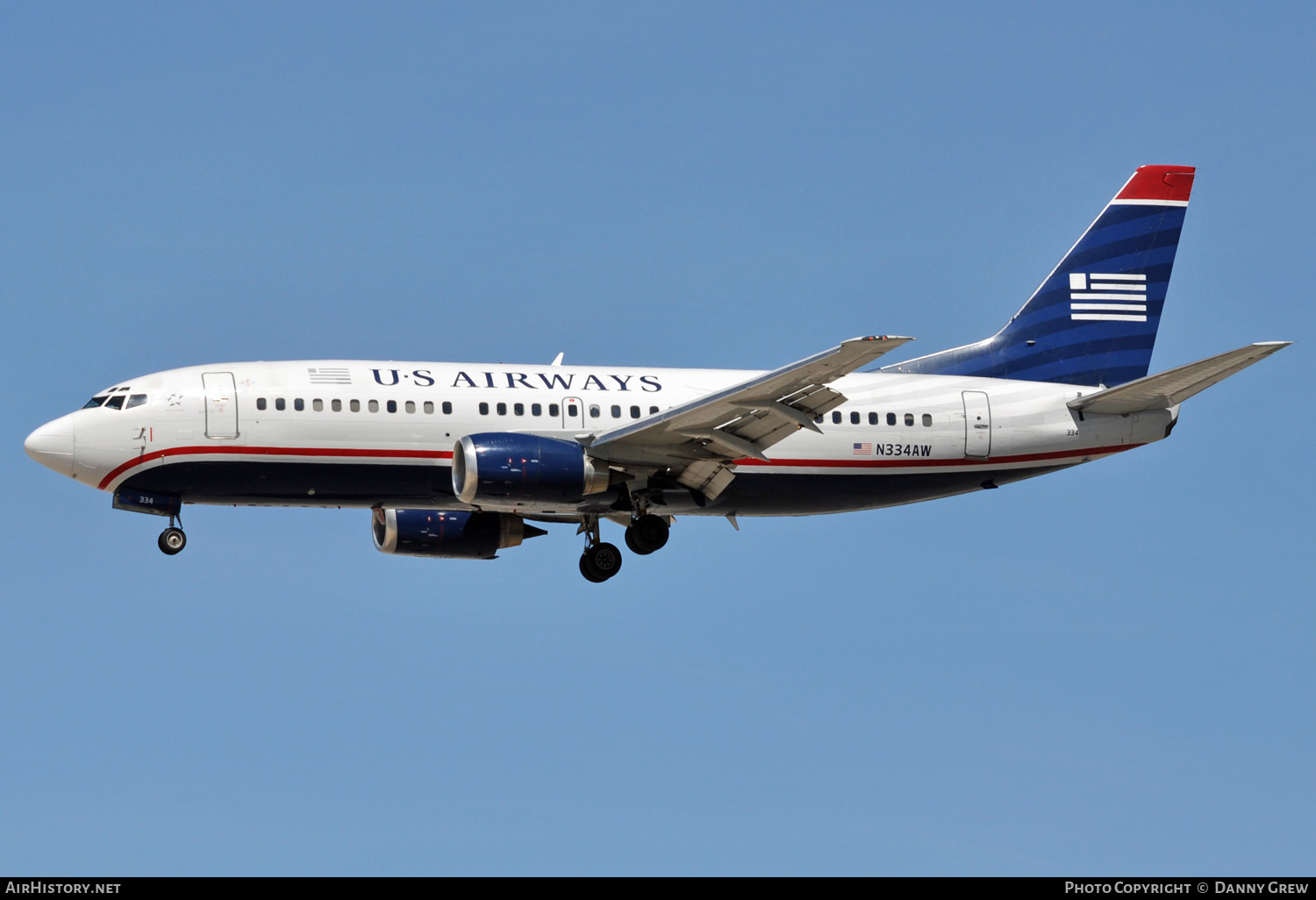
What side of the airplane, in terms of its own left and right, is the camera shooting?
left
